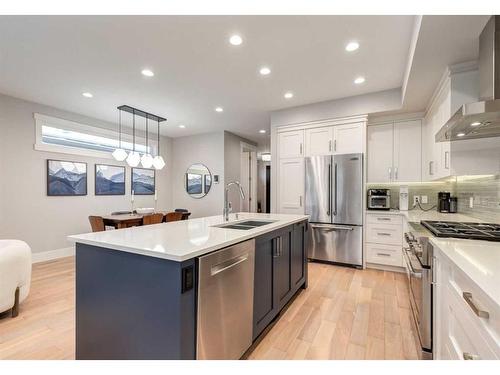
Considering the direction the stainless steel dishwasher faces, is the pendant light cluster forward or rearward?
rearward

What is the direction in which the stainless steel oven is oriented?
to the viewer's left

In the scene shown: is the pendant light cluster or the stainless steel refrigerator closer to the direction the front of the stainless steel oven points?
the pendant light cluster

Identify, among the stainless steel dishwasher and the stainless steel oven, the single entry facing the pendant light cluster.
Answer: the stainless steel oven

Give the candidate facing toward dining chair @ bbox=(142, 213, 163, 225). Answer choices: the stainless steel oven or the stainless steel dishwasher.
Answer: the stainless steel oven

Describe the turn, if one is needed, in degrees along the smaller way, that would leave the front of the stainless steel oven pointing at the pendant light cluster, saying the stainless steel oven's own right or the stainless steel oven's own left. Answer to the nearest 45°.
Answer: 0° — it already faces it

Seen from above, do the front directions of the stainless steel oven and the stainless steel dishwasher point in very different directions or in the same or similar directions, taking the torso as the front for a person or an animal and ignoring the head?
very different directions

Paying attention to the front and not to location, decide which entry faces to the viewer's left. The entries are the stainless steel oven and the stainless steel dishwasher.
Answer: the stainless steel oven

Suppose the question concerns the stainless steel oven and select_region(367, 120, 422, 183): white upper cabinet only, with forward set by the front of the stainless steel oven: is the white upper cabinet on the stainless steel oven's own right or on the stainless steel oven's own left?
on the stainless steel oven's own right

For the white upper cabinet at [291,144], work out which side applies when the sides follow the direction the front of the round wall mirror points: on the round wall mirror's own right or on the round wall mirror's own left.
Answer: on the round wall mirror's own left

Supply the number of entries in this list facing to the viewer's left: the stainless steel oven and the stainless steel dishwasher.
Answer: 1

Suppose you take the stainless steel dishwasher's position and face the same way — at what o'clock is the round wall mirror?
The round wall mirror is roughly at 7 o'clock from the stainless steel dishwasher.
